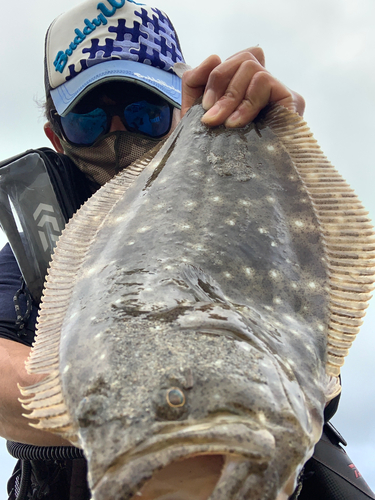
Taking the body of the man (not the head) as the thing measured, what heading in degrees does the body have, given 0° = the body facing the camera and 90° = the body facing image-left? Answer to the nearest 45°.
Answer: approximately 0°
